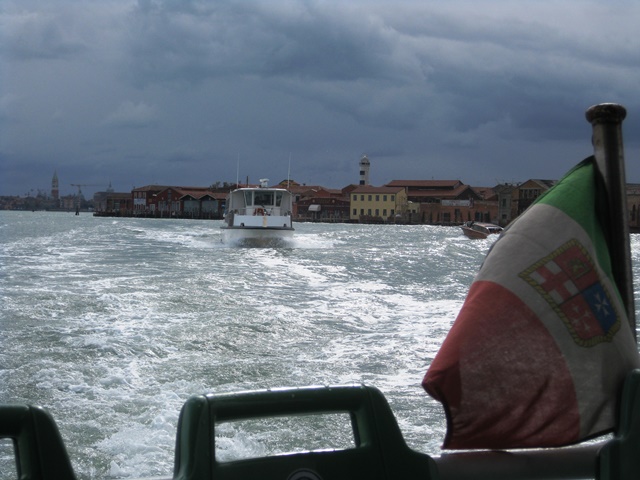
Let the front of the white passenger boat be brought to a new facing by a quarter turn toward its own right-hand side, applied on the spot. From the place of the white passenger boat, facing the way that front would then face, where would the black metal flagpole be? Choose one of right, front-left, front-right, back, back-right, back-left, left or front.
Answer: left

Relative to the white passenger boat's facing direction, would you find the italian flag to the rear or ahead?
ahead

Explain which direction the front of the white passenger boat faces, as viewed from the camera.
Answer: facing the viewer
